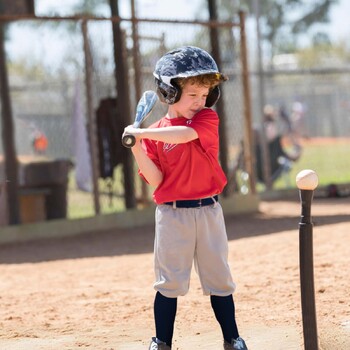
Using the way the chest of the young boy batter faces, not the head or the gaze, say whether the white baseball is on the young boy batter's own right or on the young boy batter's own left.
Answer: on the young boy batter's own left

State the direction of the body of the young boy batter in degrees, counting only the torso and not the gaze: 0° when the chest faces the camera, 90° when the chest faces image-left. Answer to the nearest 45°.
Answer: approximately 0°

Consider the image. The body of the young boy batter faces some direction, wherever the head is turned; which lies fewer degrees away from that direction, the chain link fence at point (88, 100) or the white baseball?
the white baseball

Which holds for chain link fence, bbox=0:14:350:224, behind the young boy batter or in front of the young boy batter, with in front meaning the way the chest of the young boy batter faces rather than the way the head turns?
behind
